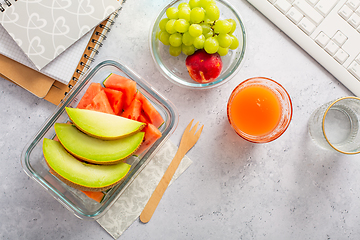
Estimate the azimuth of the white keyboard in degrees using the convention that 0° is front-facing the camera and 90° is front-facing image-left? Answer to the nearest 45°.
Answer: approximately 45°
